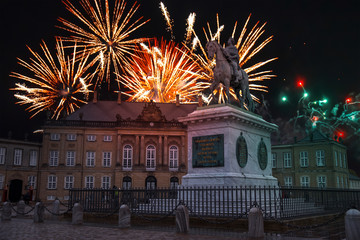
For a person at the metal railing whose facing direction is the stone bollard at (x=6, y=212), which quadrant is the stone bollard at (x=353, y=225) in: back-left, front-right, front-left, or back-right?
back-left

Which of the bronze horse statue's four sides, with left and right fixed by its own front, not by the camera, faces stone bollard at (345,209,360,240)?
left

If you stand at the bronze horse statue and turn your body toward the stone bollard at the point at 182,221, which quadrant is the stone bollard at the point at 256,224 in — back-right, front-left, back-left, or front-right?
front-left

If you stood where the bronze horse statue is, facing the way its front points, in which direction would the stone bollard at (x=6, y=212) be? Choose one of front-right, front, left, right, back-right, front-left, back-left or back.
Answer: front-right

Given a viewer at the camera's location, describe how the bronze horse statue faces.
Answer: facing the viewer and to the left of the viewer

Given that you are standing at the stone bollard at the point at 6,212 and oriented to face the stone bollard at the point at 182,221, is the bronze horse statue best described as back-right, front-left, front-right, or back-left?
front-left
